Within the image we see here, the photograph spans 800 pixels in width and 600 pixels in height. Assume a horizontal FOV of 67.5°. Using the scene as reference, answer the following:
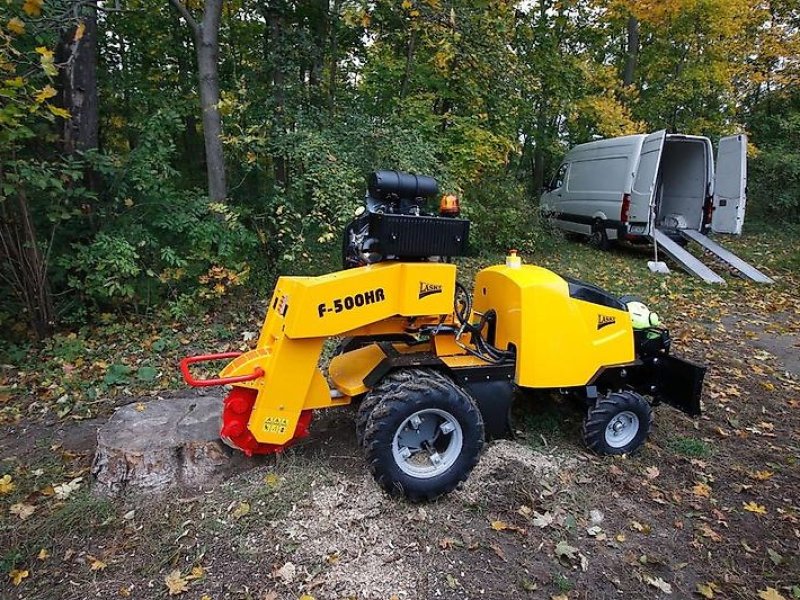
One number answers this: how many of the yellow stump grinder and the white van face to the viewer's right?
0

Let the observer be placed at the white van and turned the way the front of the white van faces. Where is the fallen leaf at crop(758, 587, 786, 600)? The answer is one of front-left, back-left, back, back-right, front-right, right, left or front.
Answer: back-left

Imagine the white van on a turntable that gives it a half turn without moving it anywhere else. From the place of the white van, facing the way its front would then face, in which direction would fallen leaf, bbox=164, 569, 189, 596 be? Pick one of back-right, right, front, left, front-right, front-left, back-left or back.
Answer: front-right

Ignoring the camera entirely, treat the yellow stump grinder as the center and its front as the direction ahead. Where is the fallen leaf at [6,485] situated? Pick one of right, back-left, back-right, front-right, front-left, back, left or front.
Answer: front

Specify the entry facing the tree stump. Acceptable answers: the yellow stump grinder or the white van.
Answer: the yellow stump grinder

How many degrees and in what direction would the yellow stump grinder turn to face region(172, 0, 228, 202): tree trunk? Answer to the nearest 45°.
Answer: approximately 45° to its right

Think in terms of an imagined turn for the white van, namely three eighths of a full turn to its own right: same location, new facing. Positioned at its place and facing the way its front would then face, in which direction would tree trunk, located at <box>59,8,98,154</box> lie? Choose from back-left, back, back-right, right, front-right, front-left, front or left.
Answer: back-right

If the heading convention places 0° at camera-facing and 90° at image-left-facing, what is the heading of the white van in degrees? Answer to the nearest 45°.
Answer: approximately 135°

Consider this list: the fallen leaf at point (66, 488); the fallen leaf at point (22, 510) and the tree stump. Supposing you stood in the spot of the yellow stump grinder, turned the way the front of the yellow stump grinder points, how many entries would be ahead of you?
3

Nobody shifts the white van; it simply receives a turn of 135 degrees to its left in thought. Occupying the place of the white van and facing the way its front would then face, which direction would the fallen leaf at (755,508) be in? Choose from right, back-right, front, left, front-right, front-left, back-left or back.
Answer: front

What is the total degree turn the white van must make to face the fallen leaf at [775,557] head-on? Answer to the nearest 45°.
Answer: approximately 135° to its left

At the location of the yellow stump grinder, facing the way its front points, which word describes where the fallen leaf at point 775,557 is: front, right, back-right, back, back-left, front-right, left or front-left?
back

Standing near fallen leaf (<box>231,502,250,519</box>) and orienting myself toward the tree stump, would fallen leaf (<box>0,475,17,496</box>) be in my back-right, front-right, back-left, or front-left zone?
front-left

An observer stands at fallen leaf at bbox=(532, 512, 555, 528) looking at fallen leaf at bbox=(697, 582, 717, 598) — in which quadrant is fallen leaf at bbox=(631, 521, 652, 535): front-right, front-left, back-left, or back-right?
front-left

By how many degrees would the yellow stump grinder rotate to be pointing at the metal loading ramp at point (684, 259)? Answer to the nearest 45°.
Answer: approximately 135° to its right

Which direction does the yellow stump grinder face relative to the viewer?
to the viewer's left

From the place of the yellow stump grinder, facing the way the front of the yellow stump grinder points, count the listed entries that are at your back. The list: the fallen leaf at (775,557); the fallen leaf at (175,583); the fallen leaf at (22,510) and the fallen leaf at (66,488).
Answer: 1

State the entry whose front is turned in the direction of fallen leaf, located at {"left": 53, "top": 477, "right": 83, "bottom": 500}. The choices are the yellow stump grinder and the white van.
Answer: the yellow stump grinder

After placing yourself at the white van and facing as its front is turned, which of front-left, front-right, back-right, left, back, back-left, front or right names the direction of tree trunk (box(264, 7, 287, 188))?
left

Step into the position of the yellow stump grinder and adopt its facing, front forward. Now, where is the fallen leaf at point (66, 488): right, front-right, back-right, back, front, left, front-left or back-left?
front
